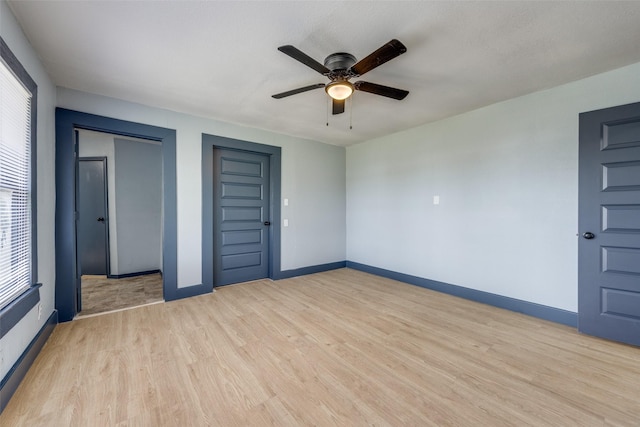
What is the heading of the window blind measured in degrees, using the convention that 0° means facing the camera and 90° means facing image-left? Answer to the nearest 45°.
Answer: approximately 270°

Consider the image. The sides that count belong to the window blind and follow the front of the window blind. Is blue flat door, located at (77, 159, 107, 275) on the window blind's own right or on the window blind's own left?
on the window blind's own left

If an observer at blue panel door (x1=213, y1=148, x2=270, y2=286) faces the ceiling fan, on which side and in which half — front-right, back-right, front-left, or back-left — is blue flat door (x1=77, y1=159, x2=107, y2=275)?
back-right
